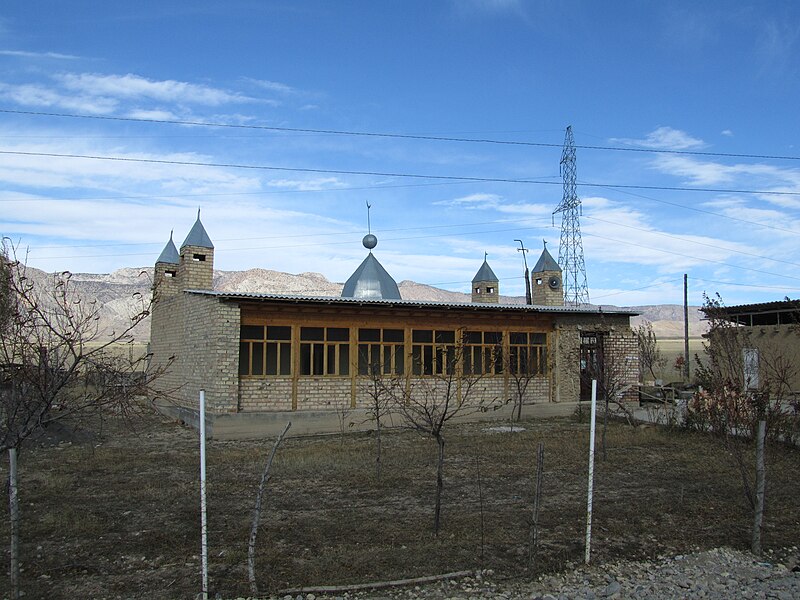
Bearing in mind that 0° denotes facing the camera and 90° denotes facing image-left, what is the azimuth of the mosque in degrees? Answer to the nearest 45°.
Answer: approximately 315°
